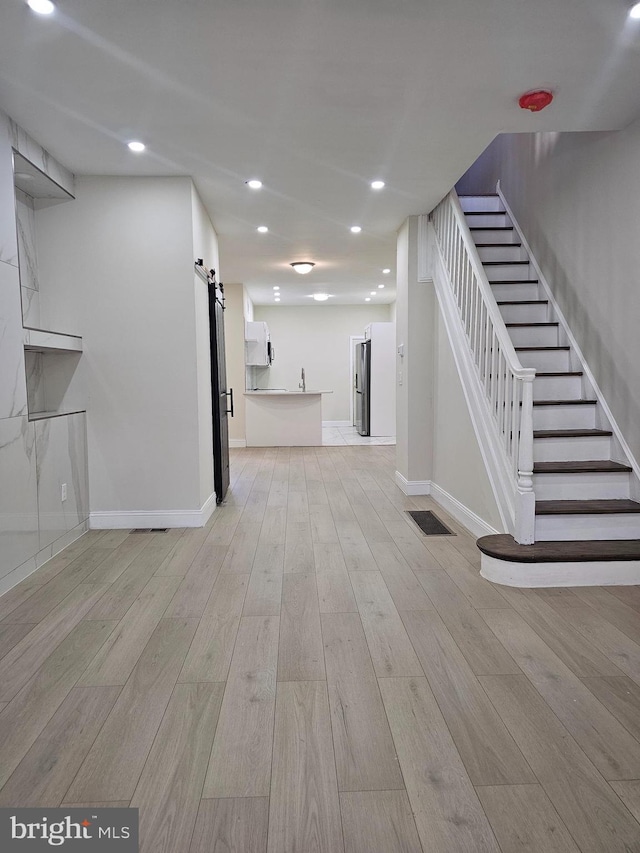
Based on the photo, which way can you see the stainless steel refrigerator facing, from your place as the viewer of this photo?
facing to the left of the viewer

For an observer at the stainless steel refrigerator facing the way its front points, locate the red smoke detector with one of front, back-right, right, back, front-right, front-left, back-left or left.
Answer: left

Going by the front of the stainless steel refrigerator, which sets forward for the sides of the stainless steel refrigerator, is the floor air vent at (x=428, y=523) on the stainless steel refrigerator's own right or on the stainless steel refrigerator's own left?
on the stainless steel refrigerator's own left

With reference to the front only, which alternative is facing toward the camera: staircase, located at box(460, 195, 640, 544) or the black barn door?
the staircase

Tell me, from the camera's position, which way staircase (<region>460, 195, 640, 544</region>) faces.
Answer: facing the viewer

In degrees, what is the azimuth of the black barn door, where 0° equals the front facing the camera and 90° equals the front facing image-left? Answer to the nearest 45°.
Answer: approximately 270°

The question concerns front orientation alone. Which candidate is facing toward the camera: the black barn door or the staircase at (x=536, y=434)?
the staircase

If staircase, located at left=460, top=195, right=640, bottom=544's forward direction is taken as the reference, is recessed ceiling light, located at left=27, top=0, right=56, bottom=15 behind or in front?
in front

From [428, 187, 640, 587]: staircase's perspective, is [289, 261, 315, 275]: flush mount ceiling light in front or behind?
behind

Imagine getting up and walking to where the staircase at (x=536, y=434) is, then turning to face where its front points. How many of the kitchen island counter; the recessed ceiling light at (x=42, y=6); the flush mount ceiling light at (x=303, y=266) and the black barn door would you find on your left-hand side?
0

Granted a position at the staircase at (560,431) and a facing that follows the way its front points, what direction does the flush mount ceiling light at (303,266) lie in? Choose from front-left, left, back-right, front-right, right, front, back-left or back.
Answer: back-right

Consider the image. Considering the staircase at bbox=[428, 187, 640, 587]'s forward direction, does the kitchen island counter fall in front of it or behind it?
behind

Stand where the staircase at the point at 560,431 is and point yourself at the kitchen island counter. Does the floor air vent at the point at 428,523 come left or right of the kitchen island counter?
left

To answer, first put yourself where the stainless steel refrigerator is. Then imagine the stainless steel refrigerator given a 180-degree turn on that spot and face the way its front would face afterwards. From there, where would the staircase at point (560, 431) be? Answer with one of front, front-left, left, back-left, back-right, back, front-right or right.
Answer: right
